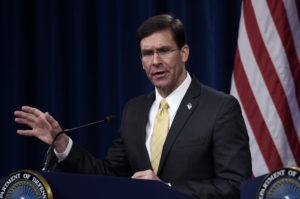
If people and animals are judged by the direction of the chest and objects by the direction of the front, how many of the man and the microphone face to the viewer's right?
1

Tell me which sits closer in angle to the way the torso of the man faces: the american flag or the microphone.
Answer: the microphone

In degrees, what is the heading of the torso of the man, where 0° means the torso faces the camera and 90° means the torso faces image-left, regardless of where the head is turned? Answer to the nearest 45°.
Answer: approximately 45°

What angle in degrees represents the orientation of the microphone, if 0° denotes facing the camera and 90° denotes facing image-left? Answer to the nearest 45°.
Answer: approximately 270°

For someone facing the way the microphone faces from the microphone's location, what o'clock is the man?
The man is roughly at 11 o'clock from the microphone.

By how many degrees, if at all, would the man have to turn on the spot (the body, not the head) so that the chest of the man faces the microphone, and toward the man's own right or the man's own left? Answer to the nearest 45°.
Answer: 0° — they already face it
